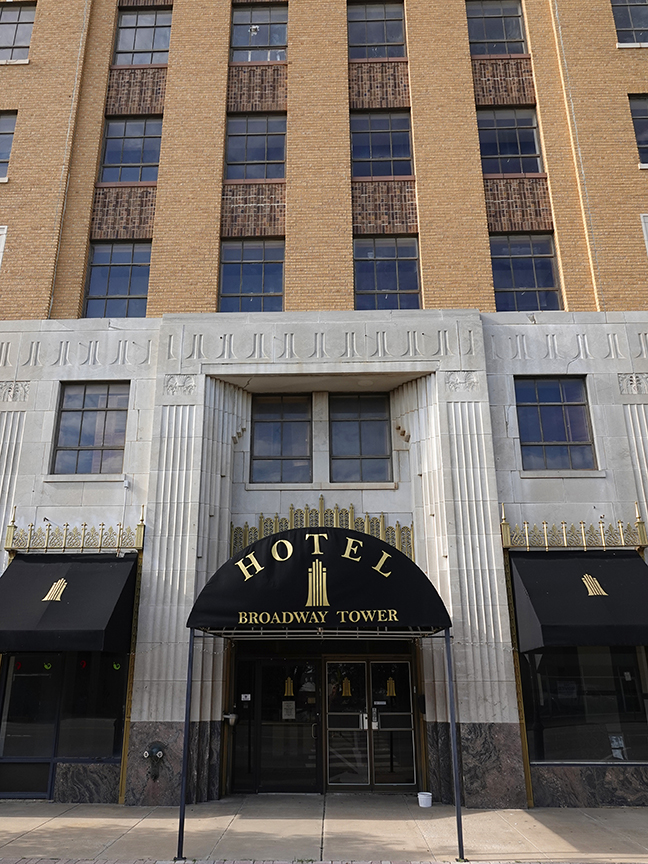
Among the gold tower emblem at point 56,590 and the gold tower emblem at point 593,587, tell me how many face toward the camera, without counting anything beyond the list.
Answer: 2

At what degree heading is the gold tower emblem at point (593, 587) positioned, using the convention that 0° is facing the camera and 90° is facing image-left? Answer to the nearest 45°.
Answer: approximately 0°

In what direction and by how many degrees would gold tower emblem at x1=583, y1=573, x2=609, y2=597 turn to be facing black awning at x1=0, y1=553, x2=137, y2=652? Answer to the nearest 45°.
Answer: approximately 90° to its right

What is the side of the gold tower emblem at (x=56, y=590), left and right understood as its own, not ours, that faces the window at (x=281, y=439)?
left

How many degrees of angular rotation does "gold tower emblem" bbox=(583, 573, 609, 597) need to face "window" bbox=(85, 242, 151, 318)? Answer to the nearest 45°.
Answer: approximately 90° to its right

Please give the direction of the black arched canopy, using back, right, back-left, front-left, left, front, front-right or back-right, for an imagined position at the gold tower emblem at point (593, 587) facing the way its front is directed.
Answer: front-right

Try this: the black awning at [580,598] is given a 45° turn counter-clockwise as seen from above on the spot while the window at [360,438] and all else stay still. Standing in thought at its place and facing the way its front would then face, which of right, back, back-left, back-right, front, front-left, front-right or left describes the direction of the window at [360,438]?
back-right

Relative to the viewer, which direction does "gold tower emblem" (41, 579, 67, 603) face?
toward the camera

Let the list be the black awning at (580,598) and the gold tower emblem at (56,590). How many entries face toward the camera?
2
